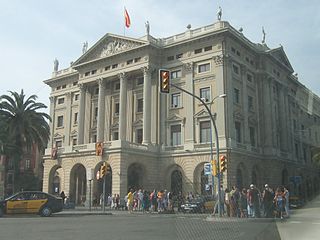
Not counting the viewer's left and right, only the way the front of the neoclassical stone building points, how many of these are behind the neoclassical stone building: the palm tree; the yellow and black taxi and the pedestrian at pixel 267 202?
0

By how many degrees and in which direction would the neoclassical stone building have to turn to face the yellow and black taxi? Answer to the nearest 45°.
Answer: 0° — it already faces it

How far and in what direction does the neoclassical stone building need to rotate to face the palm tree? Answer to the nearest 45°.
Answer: approximately 45° to its right

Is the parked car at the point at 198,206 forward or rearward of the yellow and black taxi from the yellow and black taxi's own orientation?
rearward

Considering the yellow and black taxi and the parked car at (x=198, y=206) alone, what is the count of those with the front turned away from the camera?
0

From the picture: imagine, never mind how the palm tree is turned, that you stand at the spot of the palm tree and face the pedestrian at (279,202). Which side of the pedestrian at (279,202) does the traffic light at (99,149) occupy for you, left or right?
left

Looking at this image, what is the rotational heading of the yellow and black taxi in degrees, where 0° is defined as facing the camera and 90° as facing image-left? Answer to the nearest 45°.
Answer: approximately 90°

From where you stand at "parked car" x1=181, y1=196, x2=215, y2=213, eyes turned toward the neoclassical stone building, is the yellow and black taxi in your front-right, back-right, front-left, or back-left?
back-left

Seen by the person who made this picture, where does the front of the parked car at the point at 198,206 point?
facing the viewer and to the left of the viewer

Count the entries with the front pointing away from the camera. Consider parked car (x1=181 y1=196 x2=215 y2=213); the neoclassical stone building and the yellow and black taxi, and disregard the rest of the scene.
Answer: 0

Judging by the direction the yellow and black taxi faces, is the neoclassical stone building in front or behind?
behind

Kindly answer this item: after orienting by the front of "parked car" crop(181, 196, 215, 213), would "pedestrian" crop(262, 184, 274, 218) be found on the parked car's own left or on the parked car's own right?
on the parked car's own left

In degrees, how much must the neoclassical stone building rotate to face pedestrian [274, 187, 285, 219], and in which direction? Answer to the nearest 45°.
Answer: approximately 45° to its left

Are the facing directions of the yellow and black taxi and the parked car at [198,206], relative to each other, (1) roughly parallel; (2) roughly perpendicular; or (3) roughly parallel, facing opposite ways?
roughly parallel

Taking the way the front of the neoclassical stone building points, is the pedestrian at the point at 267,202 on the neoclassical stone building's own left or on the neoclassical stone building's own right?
on the neoclassical stone building's own left

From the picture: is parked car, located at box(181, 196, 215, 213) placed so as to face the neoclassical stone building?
no

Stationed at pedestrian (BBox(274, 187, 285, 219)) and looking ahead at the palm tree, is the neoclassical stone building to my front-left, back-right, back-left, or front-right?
front-right
